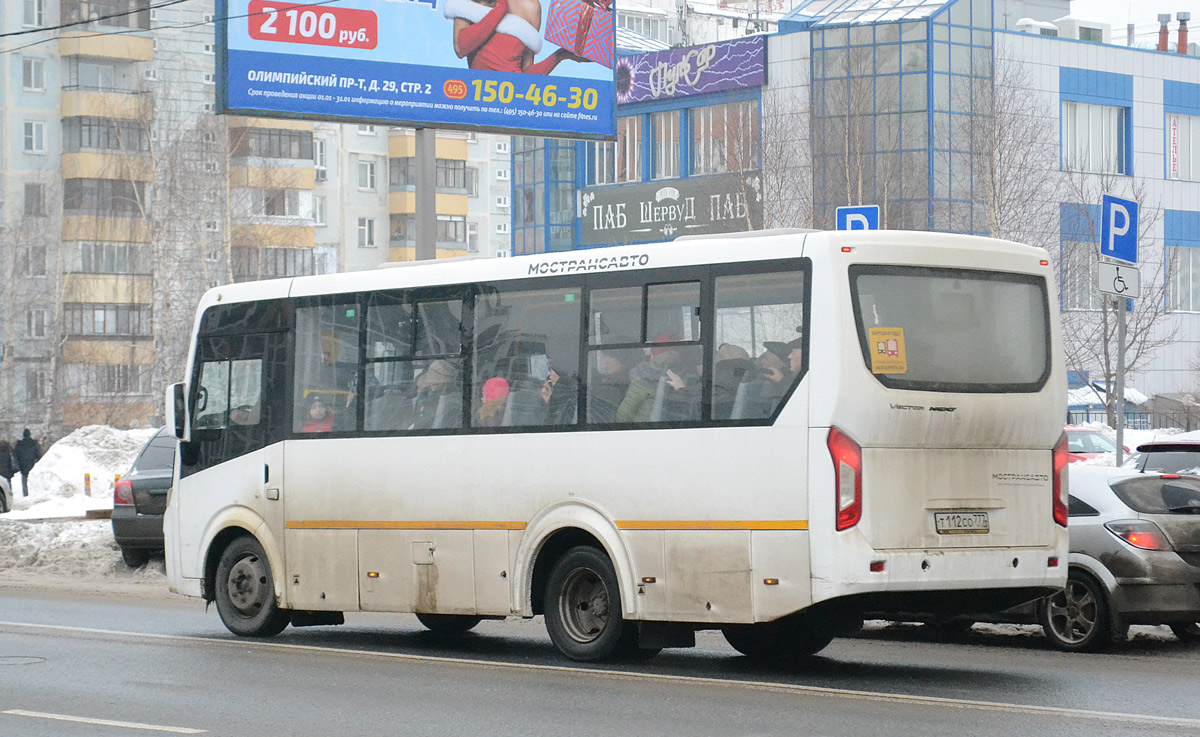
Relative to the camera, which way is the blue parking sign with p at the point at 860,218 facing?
toward the camera

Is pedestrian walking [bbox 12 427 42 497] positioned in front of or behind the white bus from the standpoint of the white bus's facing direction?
in front

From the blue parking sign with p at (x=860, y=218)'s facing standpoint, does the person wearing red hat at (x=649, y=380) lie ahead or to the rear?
ahead

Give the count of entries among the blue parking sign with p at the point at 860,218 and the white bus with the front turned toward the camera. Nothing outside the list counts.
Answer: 1

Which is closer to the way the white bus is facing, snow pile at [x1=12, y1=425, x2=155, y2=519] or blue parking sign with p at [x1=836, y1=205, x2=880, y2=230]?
the snow pile

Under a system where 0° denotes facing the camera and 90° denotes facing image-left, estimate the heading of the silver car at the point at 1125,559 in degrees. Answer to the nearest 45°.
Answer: approximately 135°

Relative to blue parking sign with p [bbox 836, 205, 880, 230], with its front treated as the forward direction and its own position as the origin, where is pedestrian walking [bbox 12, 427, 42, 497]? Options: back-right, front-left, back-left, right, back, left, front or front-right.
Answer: back-right

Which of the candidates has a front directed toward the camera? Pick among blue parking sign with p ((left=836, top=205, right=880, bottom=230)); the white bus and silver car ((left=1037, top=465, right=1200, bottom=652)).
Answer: the blue parking sign with p

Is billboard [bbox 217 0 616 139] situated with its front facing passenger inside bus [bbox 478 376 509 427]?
yes
